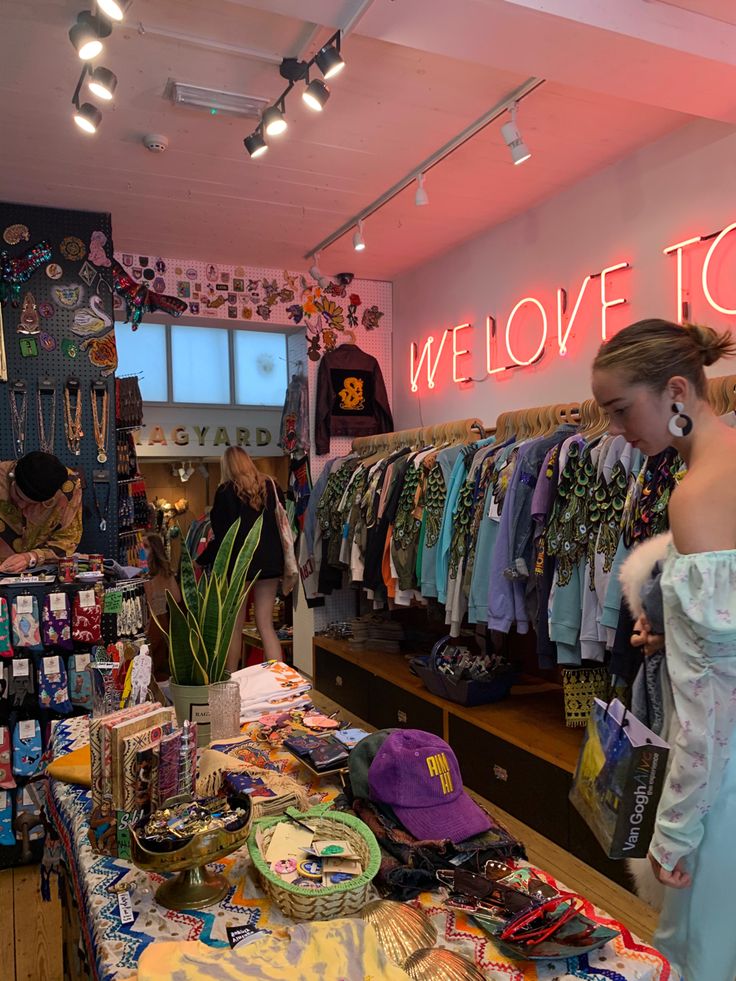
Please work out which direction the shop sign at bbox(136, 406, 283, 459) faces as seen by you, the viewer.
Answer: facing the viewer

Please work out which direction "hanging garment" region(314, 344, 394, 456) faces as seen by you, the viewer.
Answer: facing away from the viewer

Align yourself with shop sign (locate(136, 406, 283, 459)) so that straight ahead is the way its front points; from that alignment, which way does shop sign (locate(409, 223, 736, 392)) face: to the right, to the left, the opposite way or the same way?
to the right

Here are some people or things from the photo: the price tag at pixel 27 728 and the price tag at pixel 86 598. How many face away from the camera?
0

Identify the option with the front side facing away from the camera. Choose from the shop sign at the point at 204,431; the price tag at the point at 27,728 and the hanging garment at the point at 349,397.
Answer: the hanging garment

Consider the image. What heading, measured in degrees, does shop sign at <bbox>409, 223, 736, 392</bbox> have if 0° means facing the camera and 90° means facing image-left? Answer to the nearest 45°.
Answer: approximately 45°

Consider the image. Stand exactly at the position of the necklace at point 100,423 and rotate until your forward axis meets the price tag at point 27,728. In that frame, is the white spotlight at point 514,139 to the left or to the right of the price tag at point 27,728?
left

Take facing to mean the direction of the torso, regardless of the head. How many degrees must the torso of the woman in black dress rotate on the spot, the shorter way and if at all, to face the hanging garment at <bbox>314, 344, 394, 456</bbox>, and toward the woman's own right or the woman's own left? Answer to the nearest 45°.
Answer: approximately 90° to the woman's own right

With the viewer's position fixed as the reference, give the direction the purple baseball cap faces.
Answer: facing the viewer and to the right of the viewer

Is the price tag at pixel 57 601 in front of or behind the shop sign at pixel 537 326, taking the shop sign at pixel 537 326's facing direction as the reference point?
in front

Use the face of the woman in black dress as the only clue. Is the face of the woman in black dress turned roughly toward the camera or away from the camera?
away from the camera

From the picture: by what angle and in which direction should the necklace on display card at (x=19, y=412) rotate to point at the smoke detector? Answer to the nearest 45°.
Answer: approximately 45° to its left
